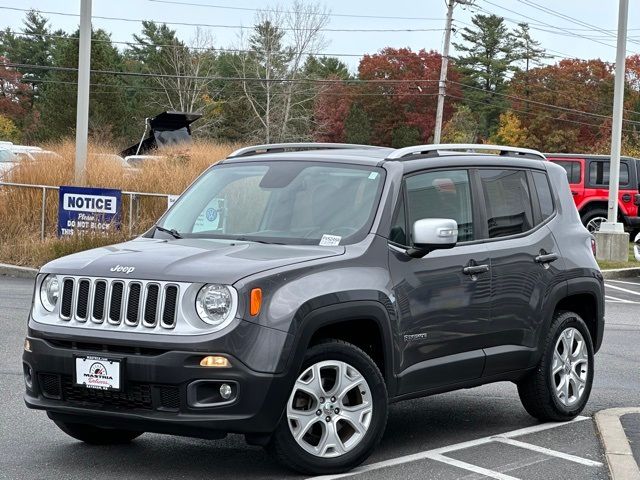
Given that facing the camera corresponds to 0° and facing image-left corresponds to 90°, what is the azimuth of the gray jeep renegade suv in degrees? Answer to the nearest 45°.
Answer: approximately 45°

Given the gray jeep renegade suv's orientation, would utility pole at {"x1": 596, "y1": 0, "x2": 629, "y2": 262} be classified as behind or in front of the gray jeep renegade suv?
behind

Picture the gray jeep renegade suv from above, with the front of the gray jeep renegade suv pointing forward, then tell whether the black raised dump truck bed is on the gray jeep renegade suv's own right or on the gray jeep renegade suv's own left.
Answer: on the gray jeep renegade suv's own right

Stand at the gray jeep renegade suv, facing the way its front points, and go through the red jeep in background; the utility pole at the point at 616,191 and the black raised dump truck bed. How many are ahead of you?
0

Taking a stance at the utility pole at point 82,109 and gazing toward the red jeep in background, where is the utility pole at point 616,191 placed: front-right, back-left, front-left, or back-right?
front-right

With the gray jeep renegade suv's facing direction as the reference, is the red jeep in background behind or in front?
behind

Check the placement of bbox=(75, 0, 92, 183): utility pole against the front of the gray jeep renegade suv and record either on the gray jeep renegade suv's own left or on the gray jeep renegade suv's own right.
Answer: on the gray jeep renegade suv's own right

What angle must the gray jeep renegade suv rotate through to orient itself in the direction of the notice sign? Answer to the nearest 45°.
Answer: approximately 135° to its right
